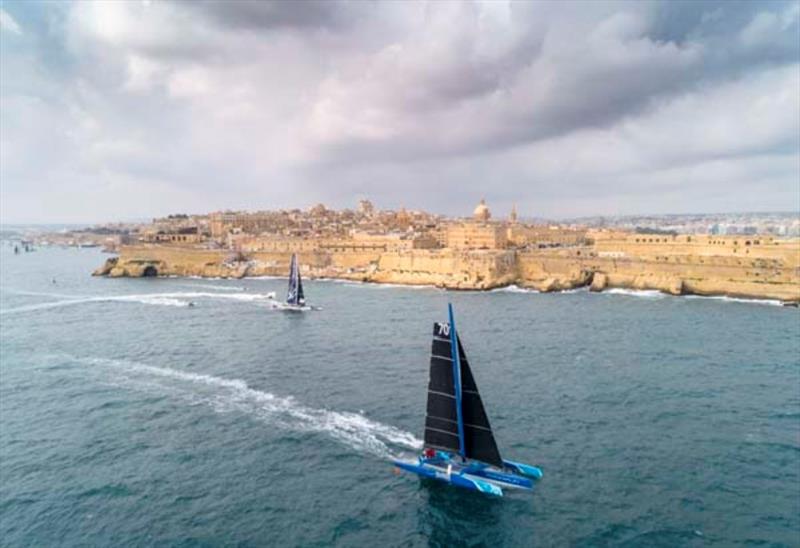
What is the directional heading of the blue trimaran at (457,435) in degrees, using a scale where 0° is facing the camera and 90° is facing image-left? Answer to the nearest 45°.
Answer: approximately 315°
